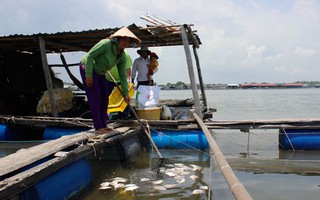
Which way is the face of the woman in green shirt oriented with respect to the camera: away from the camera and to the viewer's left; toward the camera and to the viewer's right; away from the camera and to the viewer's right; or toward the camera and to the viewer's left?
toward the camera and to the viewer's right

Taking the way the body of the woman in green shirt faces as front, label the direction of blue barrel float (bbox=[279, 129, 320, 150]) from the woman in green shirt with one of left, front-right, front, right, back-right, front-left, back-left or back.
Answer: front-left

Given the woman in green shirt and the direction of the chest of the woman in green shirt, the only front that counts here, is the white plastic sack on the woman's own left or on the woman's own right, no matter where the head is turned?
on the woman's own left

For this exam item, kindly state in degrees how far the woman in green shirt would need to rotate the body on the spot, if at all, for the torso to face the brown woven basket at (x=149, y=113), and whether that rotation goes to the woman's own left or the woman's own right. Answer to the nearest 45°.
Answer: approximately 90° to the woman's own left

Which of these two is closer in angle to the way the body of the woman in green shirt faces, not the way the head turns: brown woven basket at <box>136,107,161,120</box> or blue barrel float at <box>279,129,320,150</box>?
the blue barrel float

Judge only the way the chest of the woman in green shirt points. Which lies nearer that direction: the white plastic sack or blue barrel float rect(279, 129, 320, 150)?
the blue barrel float

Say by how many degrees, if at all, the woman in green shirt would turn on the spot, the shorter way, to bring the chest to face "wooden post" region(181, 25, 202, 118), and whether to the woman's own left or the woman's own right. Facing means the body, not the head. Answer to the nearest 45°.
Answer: approximately 90° to the woman's own left

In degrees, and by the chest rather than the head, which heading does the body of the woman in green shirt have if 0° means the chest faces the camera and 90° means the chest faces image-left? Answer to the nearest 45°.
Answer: approximately 315°
